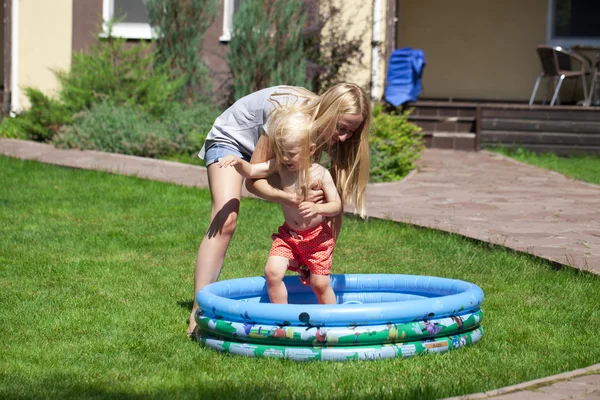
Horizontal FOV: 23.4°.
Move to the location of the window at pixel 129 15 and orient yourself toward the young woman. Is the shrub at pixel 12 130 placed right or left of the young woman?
right

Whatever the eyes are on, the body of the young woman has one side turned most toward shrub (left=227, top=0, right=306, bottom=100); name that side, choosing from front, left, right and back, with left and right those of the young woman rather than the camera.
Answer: left

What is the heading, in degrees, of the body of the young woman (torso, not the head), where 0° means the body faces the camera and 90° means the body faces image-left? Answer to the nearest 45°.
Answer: approximately 270°

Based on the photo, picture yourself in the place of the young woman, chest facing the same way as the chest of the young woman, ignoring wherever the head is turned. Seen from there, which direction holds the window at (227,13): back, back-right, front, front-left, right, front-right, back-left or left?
left

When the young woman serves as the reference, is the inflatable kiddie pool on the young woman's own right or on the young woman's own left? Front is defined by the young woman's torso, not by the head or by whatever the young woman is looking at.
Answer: on the young woman's own right

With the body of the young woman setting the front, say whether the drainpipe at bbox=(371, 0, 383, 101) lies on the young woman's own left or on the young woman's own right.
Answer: on the young woman's own left
